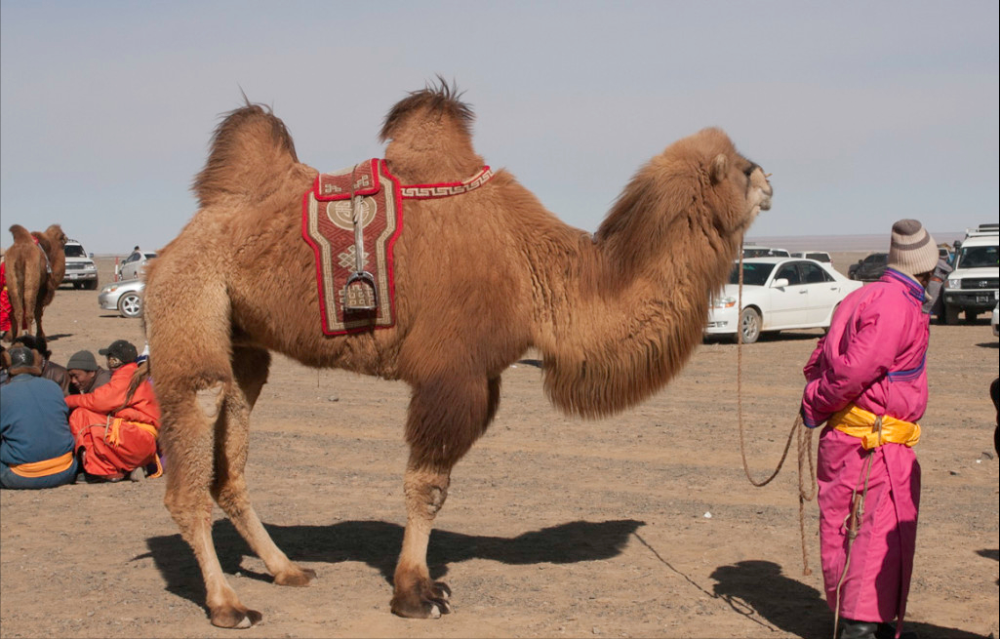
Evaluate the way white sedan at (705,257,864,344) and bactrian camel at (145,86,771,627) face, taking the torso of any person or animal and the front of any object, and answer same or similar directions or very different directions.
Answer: very different directions

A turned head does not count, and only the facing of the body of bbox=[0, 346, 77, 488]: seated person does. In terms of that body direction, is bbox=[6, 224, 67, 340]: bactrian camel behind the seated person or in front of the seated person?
in front

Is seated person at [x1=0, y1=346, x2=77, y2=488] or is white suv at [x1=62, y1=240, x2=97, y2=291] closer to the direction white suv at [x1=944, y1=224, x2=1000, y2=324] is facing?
the seated person

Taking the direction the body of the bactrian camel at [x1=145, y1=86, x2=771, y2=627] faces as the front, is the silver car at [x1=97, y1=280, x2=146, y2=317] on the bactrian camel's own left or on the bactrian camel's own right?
on the bactrian camel's own left

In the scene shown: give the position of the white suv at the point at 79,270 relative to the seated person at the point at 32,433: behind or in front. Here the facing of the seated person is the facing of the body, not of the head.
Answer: in front

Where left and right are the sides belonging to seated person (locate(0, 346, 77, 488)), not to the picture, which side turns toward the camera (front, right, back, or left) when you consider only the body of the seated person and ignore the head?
back

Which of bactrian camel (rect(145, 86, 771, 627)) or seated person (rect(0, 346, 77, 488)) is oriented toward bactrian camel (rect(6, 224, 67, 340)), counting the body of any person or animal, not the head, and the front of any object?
the seated person

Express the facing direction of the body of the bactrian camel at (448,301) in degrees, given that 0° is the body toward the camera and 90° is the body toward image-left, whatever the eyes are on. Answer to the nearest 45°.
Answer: approximately 270°

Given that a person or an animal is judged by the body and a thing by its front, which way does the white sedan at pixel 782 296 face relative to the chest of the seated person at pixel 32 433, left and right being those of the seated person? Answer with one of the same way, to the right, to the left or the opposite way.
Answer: to the left

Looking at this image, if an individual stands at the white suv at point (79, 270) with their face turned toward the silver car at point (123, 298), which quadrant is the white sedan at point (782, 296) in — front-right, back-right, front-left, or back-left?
front-left

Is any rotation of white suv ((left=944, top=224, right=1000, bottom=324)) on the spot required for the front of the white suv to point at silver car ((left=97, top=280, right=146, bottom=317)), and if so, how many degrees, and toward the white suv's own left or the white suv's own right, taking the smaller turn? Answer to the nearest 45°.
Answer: approximately 90° to the white suv's own right

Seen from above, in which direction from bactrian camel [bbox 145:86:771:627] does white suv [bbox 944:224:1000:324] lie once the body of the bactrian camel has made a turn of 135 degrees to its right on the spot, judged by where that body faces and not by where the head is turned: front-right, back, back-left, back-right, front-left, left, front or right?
back

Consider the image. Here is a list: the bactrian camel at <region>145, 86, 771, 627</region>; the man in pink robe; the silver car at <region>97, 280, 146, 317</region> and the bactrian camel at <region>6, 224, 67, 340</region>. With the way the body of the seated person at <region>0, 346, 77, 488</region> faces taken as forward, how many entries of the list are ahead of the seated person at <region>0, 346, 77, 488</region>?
2

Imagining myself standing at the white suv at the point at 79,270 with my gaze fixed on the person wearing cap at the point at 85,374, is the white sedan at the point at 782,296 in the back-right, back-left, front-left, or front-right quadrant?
front-left

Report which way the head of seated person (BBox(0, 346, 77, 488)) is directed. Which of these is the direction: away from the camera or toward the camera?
away from the camera

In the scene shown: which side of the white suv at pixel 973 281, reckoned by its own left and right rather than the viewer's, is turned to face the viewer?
front

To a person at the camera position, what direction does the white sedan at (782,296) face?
facing the viewer and to the left of the viewer

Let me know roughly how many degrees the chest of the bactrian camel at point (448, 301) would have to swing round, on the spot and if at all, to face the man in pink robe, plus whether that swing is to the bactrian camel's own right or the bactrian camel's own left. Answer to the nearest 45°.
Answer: approximately 45° to the bactrian camel's own right

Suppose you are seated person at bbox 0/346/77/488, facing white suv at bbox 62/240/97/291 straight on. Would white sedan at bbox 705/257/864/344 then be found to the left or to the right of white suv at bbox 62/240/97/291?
right

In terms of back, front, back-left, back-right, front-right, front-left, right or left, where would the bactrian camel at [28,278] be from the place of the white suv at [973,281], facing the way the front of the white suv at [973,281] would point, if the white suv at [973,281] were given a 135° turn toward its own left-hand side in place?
back

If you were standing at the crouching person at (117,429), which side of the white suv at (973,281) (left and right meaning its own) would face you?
front

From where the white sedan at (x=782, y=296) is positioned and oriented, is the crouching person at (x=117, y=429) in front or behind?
in front
